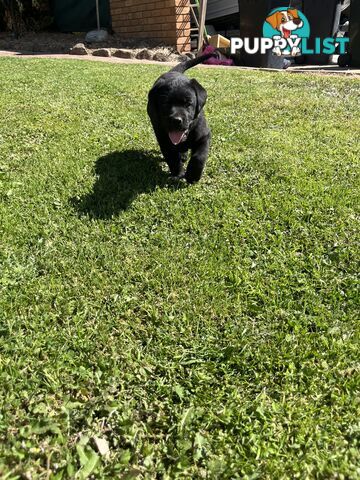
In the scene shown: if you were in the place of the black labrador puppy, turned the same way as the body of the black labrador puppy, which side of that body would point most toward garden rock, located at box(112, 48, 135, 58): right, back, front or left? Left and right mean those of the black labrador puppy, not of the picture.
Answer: back

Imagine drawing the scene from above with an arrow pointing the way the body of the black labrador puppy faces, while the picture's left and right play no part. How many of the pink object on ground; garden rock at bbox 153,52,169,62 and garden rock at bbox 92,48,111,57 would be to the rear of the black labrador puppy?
3

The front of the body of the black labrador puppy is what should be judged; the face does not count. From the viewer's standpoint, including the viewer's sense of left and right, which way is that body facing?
facing the viewer

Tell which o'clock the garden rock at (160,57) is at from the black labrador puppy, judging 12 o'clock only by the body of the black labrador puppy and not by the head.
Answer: The garden rock is roughly at 6 o'clock from the black labrador puppy.

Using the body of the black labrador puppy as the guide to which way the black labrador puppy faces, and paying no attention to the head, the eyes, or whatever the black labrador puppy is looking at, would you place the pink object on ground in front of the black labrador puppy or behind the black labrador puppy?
behind

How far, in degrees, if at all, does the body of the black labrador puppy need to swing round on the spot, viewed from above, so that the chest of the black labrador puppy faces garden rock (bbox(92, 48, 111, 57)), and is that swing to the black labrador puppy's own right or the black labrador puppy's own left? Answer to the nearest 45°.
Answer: approximately 180°

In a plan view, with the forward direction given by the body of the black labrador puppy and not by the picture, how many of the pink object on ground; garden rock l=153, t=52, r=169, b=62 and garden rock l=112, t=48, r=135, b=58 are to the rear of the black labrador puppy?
3
